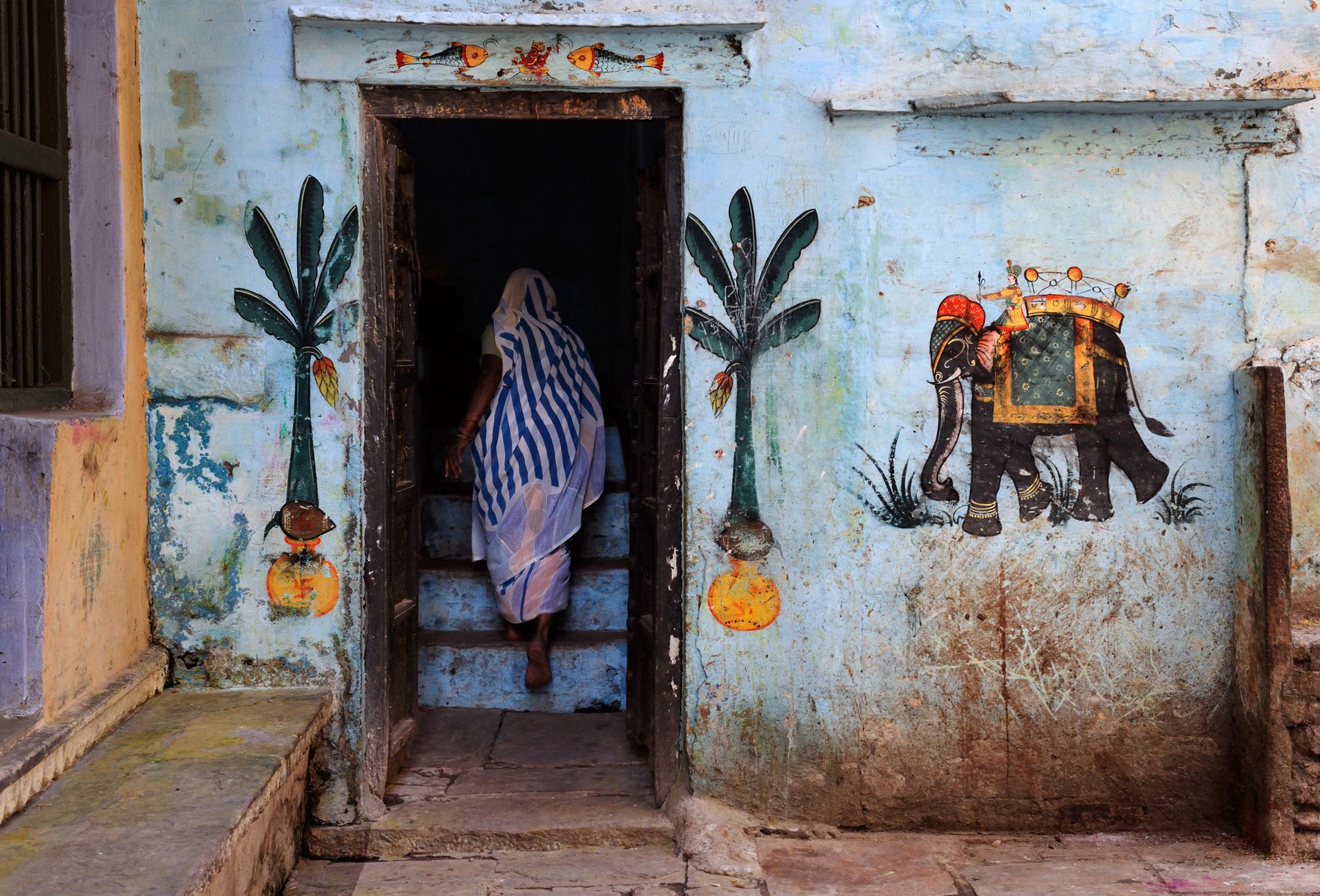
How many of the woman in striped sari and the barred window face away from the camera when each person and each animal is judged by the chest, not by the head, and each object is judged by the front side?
1

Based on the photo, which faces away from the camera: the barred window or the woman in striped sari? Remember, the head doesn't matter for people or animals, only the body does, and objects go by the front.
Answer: the woman in striped sari

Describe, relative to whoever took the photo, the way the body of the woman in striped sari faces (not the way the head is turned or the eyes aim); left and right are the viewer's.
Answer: facing away from the viewer

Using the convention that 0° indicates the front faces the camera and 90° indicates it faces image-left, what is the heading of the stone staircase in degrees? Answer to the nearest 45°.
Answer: approximately 0°
